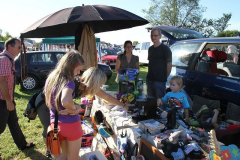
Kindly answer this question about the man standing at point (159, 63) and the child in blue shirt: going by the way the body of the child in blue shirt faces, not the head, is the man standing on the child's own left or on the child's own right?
on the child's own right

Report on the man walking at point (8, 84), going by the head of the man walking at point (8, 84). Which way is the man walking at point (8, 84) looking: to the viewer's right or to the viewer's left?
to the viewer's right

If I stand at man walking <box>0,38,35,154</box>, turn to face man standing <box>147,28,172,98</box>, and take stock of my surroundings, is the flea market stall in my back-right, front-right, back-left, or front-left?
front-right

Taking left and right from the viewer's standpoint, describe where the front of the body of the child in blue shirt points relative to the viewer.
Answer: facing the viewer and to the left of the viewer

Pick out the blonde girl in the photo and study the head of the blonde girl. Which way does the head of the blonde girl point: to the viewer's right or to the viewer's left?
to the viewer's right

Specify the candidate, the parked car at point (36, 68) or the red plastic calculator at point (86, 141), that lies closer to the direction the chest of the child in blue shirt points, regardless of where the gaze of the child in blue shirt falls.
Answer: the red plastic calculator

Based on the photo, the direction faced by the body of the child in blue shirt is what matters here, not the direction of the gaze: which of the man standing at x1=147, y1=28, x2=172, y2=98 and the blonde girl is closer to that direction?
the blonde girl

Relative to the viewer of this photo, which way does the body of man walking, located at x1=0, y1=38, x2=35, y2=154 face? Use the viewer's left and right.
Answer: facing to the right of the viewer

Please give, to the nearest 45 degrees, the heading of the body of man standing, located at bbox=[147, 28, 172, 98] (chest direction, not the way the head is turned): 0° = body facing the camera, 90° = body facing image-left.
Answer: approximately 45°
